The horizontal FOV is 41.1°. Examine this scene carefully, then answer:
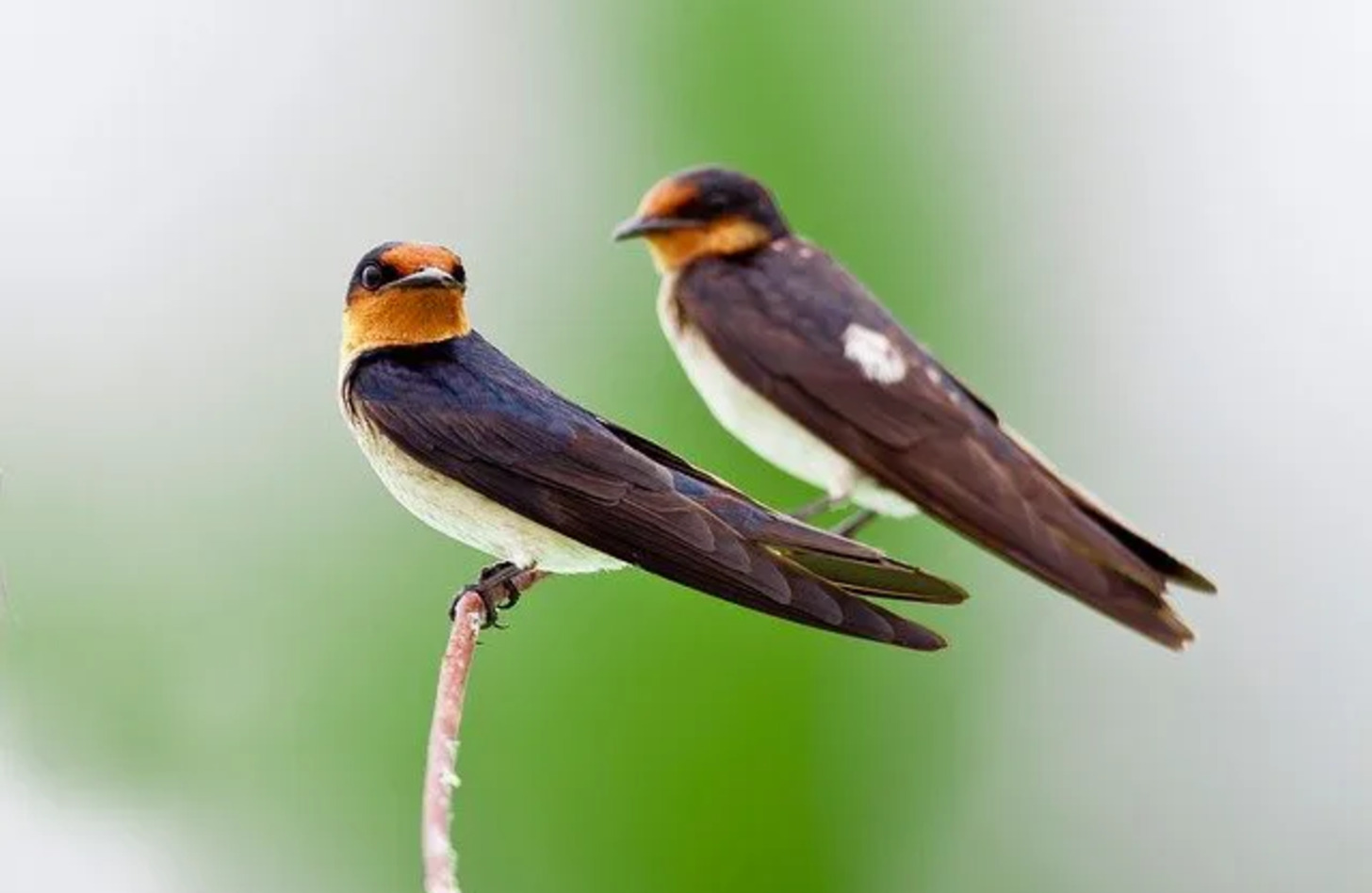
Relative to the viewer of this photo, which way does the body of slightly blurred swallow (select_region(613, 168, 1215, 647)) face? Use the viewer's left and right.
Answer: facing to the left of the viewer

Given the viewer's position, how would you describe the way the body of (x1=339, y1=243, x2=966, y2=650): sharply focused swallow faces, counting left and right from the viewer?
facing to the left of the viewer
